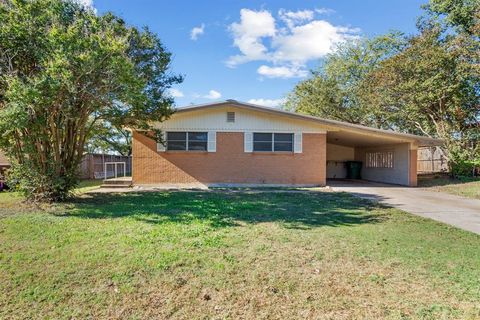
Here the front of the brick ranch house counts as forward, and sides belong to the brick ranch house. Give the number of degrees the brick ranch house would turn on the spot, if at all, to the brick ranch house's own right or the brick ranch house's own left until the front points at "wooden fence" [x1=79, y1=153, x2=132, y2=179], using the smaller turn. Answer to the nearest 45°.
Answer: approximately 135° to the brick ranch house's own right

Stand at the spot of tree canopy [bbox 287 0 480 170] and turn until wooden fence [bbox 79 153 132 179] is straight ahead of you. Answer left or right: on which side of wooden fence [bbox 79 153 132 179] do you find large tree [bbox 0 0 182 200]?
left

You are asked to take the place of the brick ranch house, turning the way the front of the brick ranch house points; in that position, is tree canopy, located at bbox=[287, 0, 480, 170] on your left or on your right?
on your left

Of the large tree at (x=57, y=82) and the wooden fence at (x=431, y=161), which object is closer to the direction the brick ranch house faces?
the large tree

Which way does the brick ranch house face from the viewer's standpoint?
toward the camera

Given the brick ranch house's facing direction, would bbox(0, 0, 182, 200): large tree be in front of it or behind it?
in front

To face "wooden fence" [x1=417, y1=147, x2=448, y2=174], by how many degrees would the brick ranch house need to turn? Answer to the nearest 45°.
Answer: approximately 135° to its left

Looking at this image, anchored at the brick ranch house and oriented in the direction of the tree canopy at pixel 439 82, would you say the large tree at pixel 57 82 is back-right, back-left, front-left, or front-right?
back-right
